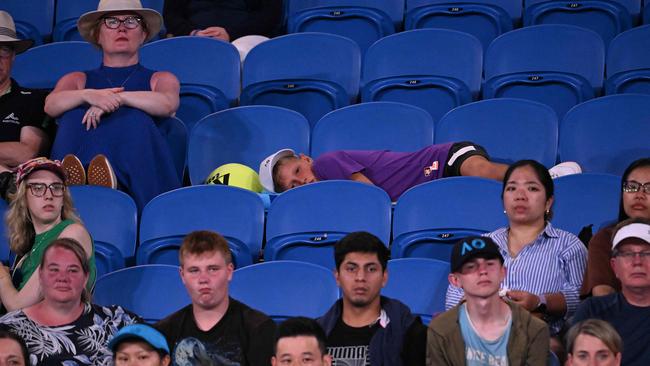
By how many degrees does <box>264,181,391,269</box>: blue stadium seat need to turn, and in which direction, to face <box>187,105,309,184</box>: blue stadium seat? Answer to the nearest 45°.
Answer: approximately 135° to its right

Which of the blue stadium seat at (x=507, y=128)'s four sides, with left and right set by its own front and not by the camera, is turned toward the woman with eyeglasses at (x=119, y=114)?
right

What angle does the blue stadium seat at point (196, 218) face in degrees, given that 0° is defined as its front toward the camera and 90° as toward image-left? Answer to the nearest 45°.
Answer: approximately 0°

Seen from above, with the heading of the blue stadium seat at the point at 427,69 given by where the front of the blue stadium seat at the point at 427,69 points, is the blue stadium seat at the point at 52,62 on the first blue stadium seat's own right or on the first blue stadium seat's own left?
on the first blue stadium seat's own right
